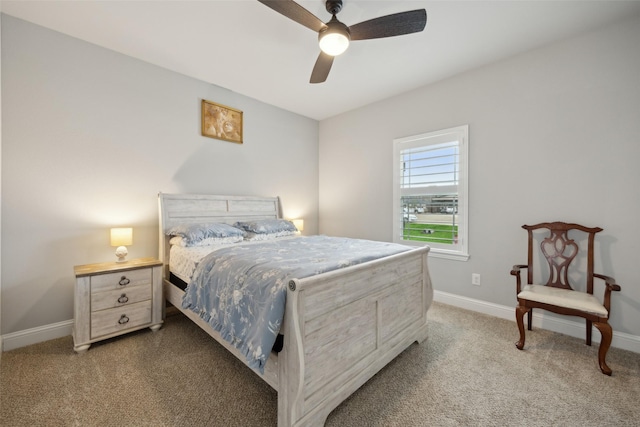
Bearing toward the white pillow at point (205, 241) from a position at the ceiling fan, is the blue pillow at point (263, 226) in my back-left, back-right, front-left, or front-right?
front-right

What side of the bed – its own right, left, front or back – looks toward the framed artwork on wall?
back

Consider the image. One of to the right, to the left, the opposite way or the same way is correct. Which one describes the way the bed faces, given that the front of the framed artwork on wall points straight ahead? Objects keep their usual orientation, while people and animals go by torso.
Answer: the same way

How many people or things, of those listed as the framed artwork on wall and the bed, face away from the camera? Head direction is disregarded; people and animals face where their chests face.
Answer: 0

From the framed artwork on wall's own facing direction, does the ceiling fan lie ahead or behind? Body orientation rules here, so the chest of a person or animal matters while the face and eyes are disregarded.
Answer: ahead

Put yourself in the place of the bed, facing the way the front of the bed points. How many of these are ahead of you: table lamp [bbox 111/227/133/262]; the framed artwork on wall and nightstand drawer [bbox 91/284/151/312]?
0

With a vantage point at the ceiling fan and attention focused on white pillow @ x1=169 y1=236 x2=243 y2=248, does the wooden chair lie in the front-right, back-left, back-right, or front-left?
back-right

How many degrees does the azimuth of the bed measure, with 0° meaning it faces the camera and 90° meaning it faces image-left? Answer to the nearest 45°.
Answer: approximately 315°

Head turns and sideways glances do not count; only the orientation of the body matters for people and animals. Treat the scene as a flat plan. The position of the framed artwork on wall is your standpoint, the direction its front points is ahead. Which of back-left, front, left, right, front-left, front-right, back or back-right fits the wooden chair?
front

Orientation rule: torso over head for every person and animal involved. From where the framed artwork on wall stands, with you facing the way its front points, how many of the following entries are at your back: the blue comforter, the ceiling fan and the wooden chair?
0

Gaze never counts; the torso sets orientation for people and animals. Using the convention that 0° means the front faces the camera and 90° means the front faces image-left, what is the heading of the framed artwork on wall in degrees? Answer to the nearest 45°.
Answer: approximately 315°

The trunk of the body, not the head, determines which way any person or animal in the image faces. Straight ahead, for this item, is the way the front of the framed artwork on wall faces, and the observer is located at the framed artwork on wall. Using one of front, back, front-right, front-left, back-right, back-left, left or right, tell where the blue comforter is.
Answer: front-right

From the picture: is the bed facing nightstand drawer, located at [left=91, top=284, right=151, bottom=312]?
no
